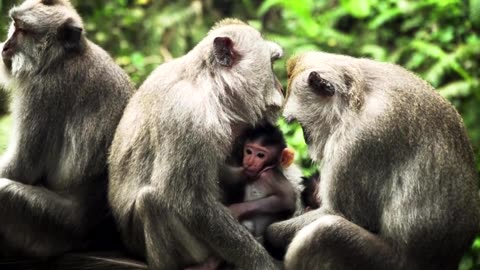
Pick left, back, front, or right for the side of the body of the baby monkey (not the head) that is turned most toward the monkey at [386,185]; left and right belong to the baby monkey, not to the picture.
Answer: left

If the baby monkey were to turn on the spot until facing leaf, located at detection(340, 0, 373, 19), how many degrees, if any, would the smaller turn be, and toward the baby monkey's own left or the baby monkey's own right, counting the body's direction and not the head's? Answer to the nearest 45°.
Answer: approximately 135° to the baby monkey's own right

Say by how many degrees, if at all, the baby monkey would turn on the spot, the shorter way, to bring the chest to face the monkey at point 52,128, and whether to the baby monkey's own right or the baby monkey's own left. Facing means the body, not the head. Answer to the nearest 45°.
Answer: approximately 45° to the baby monkey's own right

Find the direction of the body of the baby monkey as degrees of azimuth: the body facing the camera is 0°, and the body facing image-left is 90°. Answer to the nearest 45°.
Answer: approximately 45°
